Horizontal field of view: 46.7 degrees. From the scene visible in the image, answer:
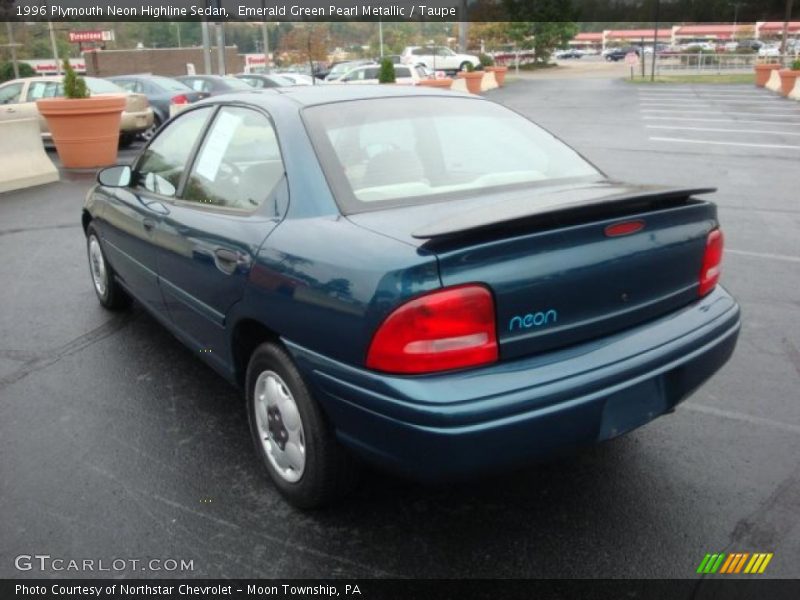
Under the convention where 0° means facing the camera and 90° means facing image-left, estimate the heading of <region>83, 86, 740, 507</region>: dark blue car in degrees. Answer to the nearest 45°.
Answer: approximately 135°

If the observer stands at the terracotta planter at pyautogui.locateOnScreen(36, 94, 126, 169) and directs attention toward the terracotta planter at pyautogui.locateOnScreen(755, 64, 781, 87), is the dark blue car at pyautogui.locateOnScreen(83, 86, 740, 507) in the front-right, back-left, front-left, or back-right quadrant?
back-right

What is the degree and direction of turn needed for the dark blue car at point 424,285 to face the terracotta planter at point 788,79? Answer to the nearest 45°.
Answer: approximately 90° to its right
